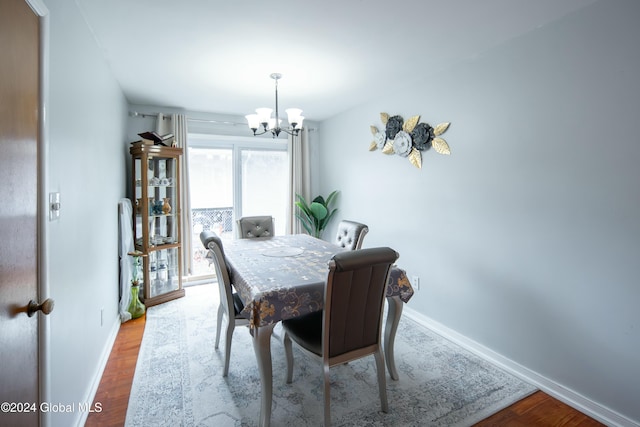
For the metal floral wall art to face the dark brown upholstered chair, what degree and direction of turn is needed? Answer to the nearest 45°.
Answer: approximately 45° to its left

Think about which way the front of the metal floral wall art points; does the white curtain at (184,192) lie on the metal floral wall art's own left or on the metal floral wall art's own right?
on the metal floral wall art's own right

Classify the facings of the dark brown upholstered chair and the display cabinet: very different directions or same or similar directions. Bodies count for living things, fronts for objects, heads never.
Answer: very different directions

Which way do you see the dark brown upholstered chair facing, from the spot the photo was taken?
facing away from the viewer and to the left of the viewer

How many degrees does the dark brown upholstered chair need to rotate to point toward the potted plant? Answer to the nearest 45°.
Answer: approximately 45° to its right

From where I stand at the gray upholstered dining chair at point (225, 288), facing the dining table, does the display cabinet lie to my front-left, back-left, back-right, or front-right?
back-left

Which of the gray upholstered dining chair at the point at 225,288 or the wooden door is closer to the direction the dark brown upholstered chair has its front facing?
the gray upholstered dining chair

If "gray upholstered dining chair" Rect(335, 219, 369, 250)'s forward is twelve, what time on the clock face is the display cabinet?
The display cabinet is roughly at 2 o'clock from the gray upholstered dining chair.
